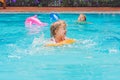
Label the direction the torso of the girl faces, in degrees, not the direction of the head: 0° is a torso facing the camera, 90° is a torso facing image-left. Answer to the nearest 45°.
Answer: approximately 315°
